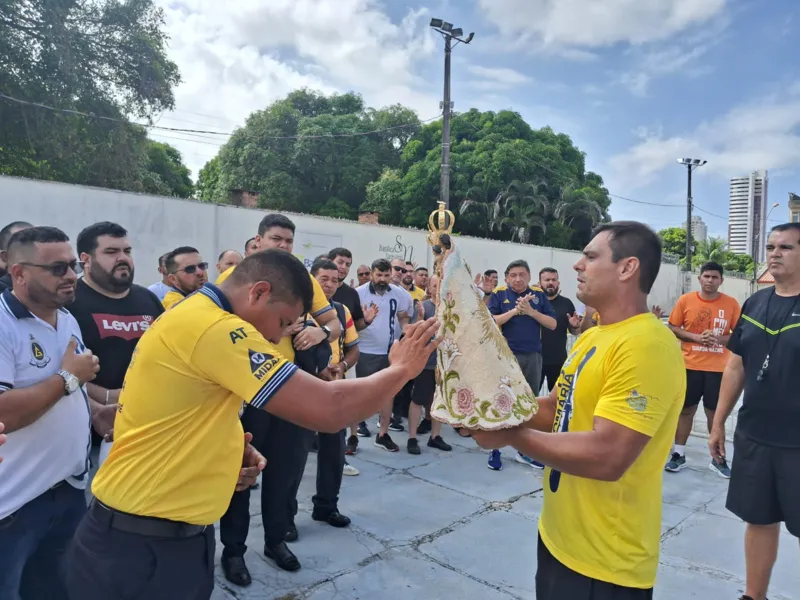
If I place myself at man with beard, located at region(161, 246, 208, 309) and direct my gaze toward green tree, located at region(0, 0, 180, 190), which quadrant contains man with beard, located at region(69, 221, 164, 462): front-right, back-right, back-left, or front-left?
back-left

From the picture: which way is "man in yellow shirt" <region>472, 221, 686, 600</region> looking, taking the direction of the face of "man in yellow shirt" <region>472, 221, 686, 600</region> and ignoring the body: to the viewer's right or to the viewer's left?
to the viewer's left

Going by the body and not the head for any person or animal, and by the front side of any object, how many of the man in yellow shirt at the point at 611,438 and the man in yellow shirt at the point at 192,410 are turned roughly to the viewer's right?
1

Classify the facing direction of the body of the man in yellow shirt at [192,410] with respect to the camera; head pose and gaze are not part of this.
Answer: to the viewer's right

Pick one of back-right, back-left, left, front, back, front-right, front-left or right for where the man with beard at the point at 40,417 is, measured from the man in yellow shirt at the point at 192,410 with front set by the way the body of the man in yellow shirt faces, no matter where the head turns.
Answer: back-left

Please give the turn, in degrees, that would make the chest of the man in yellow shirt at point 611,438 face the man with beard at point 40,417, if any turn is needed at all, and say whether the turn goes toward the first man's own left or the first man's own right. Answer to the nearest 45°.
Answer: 0° — they already face them

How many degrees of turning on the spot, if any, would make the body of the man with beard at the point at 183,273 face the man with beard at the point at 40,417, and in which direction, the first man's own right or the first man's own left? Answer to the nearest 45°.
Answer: approximately 45° to the first man's own right

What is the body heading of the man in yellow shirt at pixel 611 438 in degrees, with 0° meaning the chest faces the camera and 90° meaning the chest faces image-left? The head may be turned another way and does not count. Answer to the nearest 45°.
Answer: approximately 90°

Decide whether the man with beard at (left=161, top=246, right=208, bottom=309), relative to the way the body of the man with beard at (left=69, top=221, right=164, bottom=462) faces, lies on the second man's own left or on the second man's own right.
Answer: on the second man's own left

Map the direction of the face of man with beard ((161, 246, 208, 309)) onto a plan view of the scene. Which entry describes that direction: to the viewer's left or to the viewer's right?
to the viewer's right

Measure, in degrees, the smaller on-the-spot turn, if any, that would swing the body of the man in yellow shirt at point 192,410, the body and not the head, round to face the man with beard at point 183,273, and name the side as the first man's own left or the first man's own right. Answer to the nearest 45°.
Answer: approximately 90° to the first man's own left
